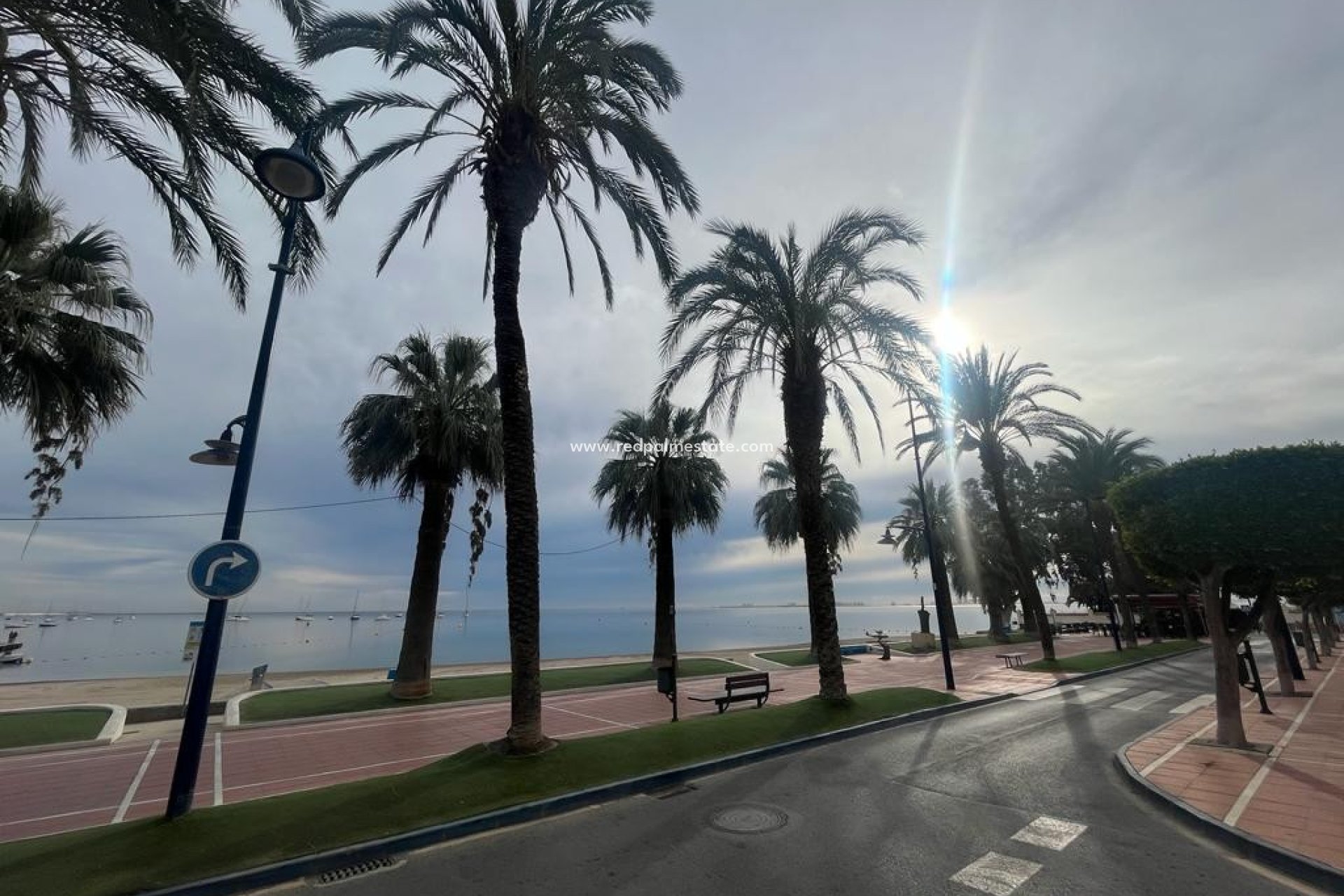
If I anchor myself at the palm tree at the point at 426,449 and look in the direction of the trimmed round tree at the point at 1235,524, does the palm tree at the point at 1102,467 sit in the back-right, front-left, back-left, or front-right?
front-left

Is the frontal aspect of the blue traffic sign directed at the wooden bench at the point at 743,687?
no

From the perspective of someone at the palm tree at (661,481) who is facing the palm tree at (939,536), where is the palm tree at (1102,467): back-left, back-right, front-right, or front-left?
front-right

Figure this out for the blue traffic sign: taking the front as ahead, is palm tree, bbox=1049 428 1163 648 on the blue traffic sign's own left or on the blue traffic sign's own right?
on the blue traffic sign's own left

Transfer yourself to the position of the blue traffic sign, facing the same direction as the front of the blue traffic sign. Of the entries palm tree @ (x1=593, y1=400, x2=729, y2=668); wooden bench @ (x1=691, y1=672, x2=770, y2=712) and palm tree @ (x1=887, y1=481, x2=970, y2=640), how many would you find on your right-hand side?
0

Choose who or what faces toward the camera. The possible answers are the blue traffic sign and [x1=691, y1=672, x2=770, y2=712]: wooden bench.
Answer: the blue traffic sign

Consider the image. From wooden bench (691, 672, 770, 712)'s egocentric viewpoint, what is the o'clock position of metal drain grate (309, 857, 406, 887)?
The metal drain grate is roughly at 8 o'clock from the wooden bench.

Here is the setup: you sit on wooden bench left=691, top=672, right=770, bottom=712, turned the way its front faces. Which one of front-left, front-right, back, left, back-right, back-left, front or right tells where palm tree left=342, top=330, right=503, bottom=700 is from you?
front-left

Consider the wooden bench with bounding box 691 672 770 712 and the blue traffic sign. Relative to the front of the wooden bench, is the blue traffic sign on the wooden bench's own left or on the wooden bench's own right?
on the wooden bench's own left

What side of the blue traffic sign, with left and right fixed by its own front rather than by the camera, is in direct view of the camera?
front

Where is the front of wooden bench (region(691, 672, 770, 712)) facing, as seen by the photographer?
facing away from the viewer and to the left of the viewer

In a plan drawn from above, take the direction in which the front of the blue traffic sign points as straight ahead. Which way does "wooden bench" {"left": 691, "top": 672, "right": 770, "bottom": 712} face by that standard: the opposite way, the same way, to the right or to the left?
the opposite way

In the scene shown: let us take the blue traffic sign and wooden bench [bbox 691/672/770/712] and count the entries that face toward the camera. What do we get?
1

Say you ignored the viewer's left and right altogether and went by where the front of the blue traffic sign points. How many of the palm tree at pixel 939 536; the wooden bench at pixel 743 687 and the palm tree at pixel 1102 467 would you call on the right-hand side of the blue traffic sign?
0

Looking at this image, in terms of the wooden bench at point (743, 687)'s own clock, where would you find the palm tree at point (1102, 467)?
The palm tree is roughly at 3 o'clock from the wooden bench.

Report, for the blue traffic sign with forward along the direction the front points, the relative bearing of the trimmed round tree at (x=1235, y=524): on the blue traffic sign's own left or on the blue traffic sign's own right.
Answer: on the blue traffic sign's own left
